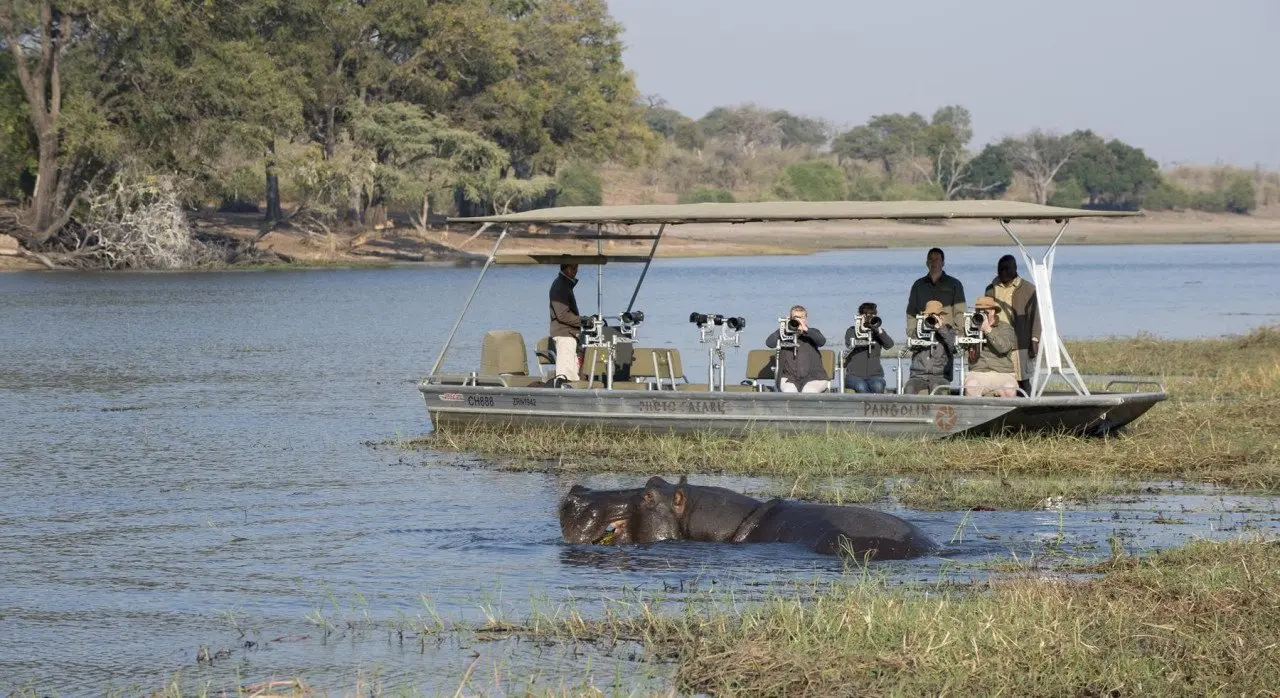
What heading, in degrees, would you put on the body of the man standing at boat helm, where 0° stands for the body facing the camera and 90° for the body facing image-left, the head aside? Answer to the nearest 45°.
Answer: approximately 270°

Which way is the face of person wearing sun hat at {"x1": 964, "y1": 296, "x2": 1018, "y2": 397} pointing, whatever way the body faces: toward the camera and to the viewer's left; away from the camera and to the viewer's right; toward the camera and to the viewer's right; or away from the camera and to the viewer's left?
toward the camera and to the viewer's left

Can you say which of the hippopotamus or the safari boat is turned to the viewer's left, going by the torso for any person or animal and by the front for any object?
the hippopotamus

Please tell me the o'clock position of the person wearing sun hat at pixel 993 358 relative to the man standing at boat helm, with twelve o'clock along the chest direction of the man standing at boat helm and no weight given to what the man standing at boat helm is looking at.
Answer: The person wearing sun hat is roughly at 1 o'clock from the man standing at boat helm.

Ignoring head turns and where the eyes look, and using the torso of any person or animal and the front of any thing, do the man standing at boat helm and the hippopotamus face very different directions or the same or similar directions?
very different directions

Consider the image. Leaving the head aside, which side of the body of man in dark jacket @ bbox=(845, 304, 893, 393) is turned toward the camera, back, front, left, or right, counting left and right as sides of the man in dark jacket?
front

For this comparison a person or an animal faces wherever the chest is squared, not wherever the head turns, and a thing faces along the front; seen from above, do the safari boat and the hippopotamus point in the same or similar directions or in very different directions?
very different directions

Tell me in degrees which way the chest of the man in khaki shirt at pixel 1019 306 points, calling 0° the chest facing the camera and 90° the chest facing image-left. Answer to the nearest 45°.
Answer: approximately 45°

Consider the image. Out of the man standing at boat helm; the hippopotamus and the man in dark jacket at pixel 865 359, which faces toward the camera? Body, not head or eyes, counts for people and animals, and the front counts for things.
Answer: the man in dark jacket

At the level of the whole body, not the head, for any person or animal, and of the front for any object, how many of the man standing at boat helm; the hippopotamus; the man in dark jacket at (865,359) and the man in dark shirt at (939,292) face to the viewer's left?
1

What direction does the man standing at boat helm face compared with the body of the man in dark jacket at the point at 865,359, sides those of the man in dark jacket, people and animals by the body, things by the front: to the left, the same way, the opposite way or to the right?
to the left

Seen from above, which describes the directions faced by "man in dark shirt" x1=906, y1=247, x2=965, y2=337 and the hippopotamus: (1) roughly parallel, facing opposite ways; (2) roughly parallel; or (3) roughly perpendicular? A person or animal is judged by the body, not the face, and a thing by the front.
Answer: roughly perpendicular

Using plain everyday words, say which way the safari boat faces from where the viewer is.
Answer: facing to the right of the viewer

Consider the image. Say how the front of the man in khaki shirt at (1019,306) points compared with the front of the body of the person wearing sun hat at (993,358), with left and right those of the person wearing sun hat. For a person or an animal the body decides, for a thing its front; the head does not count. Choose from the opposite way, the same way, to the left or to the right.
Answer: the same way

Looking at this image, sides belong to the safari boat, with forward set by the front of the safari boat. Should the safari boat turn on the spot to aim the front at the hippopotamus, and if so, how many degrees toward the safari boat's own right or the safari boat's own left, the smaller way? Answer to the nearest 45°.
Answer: approximately 90° to the safari boat's own right

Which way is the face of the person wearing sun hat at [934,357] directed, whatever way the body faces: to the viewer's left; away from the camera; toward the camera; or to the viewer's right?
toward the camera

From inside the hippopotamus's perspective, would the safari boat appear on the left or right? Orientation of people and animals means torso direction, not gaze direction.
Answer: on its right

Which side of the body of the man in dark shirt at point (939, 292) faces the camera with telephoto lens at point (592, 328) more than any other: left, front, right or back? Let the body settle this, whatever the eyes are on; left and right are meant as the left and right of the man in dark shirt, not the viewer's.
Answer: right

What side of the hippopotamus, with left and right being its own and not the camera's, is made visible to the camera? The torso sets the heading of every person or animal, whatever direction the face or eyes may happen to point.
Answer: left
